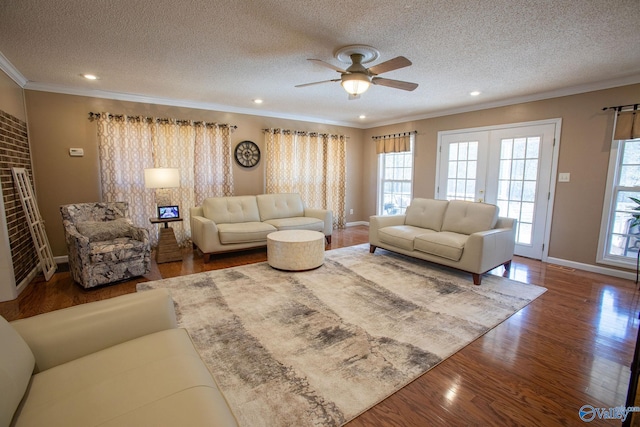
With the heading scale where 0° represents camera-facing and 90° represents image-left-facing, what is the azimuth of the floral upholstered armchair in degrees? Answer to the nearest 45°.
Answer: approximately 315°

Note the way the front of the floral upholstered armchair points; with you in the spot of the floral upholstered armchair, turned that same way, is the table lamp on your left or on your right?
on your left

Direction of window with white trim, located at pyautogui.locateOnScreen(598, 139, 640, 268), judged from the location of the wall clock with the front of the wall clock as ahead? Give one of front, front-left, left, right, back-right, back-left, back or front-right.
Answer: front-left

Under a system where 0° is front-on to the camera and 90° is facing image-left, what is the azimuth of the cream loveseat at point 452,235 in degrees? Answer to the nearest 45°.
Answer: approximately 45°

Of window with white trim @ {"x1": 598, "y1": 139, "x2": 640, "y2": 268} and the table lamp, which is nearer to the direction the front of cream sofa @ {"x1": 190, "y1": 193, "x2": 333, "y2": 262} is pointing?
the window with white trim

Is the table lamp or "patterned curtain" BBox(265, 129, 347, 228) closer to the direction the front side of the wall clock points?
the table lamp

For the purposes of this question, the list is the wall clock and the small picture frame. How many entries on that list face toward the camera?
2

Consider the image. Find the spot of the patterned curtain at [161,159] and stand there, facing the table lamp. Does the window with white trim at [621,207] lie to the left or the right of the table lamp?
left

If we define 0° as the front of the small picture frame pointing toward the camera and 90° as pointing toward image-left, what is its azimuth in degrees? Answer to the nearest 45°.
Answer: approximately 0°
